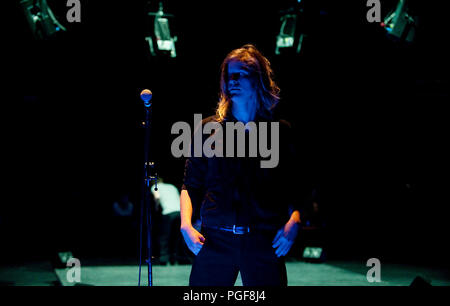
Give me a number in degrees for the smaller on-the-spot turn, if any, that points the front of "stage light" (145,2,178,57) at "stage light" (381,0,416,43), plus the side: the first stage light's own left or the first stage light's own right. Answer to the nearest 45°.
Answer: approximately 90° to the first stage light's own left

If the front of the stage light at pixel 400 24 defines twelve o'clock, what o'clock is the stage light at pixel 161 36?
the stage light at pixel 161 36 is roughly at 1 o'clock from the stage light at pixel 400 24.

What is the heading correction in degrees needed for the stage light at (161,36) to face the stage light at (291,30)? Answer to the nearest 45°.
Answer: approximately 90° to its left

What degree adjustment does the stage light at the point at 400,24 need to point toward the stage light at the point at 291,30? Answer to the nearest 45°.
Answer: approximately 45° to its right

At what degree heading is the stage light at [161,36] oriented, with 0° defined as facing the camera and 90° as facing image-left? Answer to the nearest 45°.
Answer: approximately 0°

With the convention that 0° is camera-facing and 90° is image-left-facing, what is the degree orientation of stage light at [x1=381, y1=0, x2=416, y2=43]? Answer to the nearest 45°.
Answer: approximately 45°
